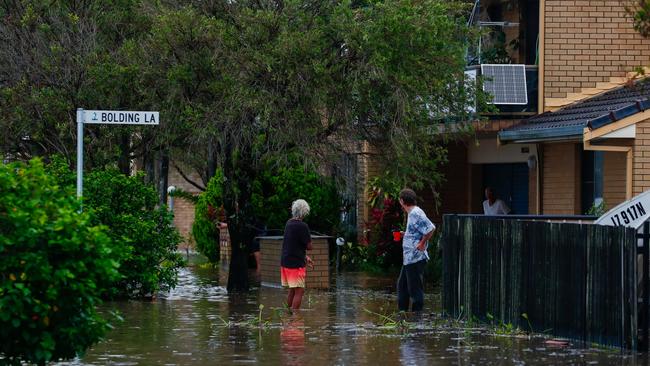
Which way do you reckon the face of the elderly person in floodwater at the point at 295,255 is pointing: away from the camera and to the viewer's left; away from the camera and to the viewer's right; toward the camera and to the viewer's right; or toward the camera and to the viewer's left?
away from the camera and to the viewer's right

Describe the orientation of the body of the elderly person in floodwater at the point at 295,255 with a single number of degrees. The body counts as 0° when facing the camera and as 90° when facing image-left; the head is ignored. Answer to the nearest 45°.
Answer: approximately 225°

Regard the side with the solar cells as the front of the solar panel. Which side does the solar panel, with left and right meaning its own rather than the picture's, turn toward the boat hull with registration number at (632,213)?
front

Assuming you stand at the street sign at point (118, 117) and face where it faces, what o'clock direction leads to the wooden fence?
The wooden fence is roughly at 10 o'clock from the street sign.

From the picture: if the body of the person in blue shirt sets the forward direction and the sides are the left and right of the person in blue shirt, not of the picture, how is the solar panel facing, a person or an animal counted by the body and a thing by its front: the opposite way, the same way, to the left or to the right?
to the left

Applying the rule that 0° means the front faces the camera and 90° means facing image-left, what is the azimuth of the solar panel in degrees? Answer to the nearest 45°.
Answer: approximately 0°

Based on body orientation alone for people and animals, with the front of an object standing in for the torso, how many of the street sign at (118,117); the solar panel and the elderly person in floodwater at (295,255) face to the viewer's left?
0

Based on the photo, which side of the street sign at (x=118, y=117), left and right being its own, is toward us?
front

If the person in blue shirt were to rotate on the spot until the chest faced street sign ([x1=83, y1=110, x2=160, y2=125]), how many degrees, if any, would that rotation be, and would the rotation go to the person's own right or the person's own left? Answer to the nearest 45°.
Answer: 0° — they already face it

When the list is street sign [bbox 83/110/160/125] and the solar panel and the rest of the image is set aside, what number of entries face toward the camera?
2

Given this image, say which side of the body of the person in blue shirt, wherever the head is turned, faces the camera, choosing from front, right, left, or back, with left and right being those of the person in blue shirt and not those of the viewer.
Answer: left

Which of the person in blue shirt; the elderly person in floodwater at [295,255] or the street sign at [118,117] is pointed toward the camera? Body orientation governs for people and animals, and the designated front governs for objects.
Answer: the street sign
